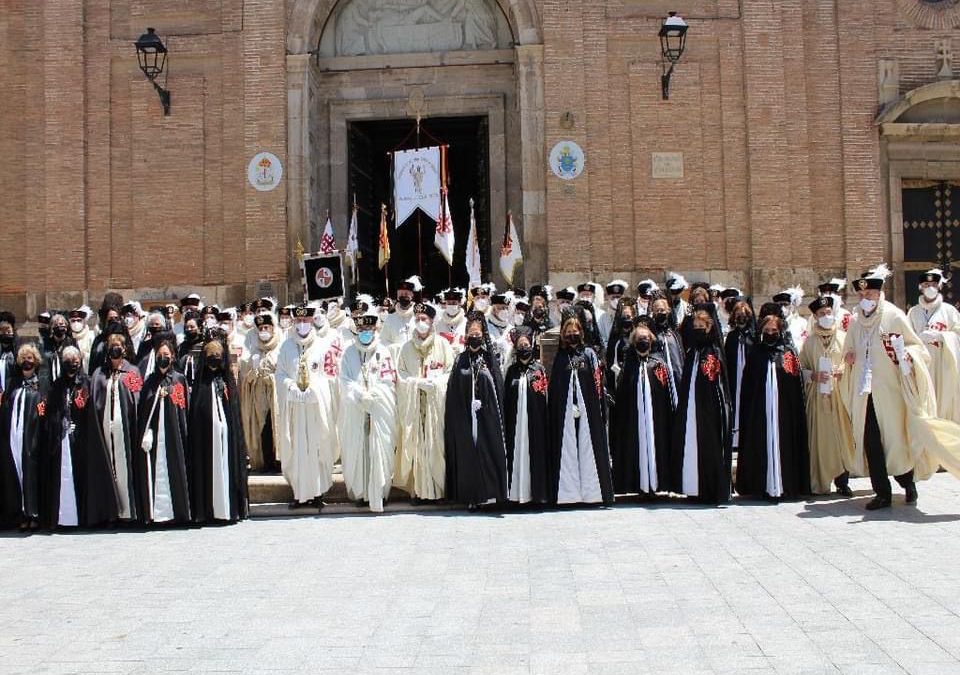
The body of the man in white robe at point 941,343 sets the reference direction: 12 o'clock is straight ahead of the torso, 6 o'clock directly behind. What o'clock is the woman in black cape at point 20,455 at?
The woman in black cape is roughly at 2 o'clock from the man in white robe.

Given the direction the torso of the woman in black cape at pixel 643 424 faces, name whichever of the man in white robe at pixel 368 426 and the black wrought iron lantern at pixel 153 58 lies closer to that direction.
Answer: the man in white robe

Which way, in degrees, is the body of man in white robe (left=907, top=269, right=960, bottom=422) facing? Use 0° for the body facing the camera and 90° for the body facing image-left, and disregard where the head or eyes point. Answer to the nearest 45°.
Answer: approximately 0°
